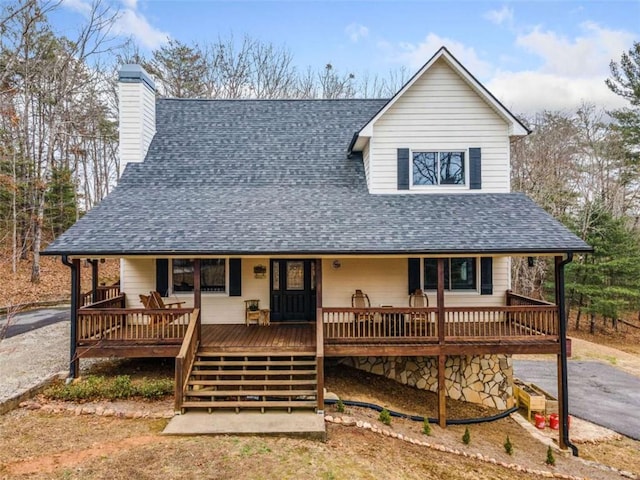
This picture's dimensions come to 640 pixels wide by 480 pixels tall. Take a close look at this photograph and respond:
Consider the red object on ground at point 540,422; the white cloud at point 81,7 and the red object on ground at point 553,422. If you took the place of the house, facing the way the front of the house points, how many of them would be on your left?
2

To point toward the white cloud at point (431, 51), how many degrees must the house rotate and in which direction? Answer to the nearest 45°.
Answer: approximately 135° to its left

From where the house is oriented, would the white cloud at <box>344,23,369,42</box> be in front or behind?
behind

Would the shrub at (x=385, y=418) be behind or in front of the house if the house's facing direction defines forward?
in front

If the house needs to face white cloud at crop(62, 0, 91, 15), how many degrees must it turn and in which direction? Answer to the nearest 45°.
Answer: approximately 135° to its right

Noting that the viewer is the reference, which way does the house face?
facing the viewer

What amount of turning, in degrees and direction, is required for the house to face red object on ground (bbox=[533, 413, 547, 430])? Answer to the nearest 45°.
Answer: approximately 90° to its left

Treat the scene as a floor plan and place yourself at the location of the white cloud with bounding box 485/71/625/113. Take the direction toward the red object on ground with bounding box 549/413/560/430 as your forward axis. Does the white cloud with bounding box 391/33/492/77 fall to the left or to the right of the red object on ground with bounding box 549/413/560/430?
right

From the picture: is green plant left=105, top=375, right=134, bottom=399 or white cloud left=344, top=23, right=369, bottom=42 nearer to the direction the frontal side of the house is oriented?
the green plant
